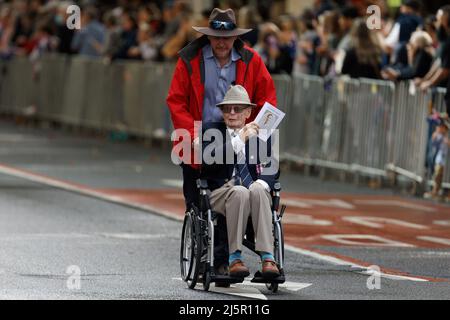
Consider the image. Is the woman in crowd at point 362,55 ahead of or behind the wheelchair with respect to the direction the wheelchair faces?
behind

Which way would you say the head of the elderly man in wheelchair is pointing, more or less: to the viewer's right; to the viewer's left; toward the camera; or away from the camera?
toward the camera

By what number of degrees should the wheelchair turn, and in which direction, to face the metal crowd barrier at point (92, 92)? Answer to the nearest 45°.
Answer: approximately 180°

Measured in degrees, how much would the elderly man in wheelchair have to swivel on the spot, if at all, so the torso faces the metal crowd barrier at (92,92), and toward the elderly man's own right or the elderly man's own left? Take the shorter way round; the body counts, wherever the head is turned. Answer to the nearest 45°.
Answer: approximately 180°

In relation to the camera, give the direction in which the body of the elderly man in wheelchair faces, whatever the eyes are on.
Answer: toward the camera
